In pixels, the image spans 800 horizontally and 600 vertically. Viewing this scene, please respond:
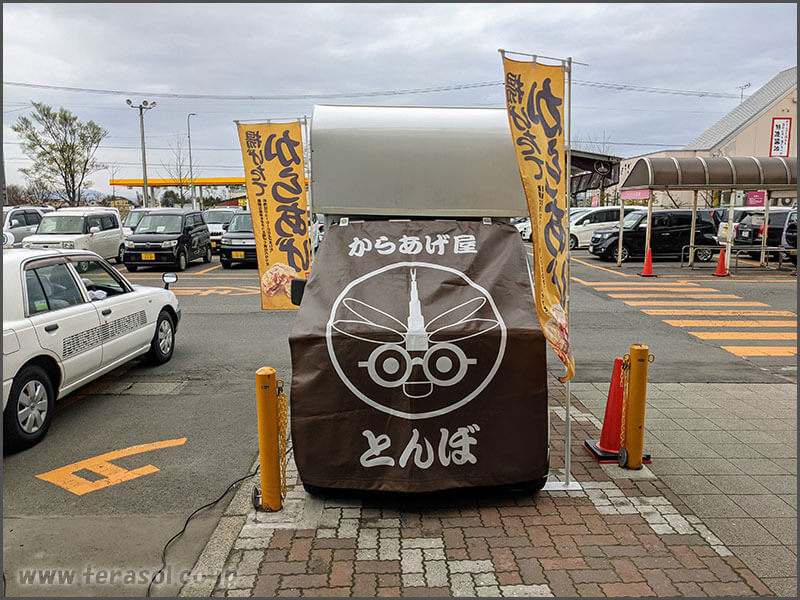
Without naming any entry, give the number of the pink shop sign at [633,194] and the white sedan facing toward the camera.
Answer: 1

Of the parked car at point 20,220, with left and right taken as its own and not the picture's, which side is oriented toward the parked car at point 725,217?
left

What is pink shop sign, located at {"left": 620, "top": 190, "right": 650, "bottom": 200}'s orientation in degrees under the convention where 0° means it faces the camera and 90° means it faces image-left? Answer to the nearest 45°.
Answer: approximately 0°

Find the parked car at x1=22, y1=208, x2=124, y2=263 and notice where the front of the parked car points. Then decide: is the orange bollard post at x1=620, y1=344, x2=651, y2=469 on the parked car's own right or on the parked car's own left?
on the parked car's own left

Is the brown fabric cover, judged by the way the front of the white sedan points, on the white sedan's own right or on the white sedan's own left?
on the white sedan's own right

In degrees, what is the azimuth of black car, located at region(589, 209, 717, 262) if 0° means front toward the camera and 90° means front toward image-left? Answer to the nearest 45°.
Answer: approximately 45°

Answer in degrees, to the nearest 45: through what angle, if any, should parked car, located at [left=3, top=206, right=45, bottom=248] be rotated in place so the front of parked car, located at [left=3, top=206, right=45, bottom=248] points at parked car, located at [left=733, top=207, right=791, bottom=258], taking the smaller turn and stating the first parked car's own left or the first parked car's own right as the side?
approximately 90° to the first parked car's own left

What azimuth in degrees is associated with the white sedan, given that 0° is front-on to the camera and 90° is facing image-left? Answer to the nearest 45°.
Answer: approximately 225°

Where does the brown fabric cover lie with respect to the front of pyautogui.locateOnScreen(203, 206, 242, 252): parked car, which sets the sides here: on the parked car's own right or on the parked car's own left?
on the parked car's own left

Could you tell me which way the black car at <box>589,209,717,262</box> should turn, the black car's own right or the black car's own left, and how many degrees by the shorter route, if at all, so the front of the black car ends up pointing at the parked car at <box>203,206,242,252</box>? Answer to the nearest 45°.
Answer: approximately 45° to the black car's own right
